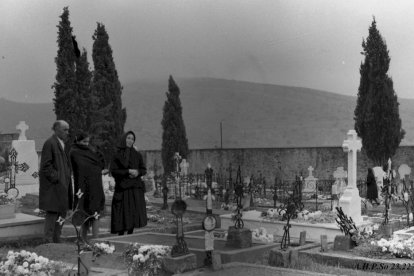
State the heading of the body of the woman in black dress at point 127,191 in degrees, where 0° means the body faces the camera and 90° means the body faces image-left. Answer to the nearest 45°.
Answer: approximately 315°

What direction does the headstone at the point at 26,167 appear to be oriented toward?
toward the camera

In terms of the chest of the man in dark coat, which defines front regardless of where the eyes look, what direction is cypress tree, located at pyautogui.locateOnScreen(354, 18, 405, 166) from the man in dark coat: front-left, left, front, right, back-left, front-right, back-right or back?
left

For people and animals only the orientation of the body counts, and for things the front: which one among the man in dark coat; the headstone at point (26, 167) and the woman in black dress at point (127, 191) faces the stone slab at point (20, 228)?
the headstone

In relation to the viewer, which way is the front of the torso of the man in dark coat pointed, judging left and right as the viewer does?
facing the viewer and to the right of the viewer

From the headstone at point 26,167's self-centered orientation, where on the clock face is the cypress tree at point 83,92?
The cypress tree is roughly at 7 o'clock from the headstone.

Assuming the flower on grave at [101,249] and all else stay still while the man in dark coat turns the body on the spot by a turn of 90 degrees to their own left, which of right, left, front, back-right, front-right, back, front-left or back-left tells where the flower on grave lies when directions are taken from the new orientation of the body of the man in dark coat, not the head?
back-right

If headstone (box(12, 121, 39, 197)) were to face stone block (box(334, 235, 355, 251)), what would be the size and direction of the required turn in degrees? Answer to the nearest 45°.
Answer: approximately 45° to its left

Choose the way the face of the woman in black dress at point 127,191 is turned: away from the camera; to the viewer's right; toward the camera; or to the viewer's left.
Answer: toward the camera

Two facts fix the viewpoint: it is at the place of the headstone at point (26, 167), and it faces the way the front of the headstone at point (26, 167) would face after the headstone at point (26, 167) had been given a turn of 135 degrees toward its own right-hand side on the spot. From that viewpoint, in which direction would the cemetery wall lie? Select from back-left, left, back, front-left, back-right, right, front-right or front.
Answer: right

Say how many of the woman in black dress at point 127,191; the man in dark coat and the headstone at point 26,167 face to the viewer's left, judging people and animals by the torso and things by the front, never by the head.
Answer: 0

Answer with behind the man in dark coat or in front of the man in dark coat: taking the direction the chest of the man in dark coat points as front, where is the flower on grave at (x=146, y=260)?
in front

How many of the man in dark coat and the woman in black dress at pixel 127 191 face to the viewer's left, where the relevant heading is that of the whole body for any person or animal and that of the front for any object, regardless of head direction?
0

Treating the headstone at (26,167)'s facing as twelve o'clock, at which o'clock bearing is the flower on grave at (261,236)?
The flower on grave is roughly at 11 o'clock from the headstone.

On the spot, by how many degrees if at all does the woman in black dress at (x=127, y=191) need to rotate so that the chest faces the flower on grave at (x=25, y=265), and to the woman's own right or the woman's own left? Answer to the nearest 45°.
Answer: approximately 45° to the woman's own right

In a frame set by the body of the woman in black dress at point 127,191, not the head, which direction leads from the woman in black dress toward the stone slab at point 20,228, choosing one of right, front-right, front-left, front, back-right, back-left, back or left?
back-right

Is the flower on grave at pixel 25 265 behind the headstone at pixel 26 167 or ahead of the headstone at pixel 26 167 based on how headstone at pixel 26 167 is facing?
ahead
